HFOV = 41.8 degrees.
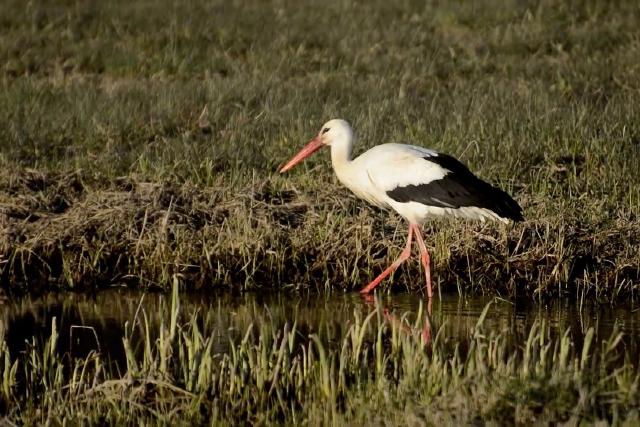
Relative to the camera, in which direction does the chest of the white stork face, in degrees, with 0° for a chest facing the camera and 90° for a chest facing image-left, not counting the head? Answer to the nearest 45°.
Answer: approximately 90°
